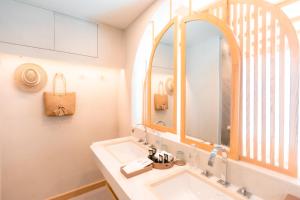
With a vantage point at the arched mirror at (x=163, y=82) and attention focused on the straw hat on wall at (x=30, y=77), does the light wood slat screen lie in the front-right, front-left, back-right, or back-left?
back-left

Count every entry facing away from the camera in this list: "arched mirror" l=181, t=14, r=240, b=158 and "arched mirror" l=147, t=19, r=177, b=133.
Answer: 0

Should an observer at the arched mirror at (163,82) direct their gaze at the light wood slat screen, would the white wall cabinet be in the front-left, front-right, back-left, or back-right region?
back-right

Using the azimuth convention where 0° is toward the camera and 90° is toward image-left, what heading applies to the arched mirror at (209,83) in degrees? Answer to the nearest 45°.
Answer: approximately 45°

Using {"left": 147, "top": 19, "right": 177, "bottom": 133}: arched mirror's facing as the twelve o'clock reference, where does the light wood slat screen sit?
The light wood slat screen is roughly at 9 o'clock from the arched mirror.

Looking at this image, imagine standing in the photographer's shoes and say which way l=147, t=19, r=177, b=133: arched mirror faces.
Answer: facing the viewer and to the left of the viewer

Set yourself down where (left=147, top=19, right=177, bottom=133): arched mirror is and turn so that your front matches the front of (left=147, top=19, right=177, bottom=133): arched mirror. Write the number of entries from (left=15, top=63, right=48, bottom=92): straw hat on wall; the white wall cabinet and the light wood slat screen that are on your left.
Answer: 1

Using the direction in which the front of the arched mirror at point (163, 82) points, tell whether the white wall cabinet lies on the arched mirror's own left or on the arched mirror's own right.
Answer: on the arched mirror's own right

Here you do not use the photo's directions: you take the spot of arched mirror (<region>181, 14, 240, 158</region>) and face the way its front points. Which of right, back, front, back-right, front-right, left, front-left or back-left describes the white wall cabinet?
front-right

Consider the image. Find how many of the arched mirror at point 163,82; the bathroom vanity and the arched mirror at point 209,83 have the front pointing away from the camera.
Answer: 0

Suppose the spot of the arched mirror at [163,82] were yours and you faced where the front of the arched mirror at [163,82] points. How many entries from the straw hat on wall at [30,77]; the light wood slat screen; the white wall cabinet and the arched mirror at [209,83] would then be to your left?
2

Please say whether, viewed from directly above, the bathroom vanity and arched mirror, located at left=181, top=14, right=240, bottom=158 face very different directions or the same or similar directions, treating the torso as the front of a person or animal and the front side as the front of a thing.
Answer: same or similar directions

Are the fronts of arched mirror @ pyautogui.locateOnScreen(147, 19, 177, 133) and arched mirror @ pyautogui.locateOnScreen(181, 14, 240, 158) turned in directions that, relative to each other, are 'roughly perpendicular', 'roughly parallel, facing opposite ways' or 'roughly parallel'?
roughly parallel

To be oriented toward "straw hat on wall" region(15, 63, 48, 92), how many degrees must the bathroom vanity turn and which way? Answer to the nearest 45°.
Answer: approximately 45° to its right
